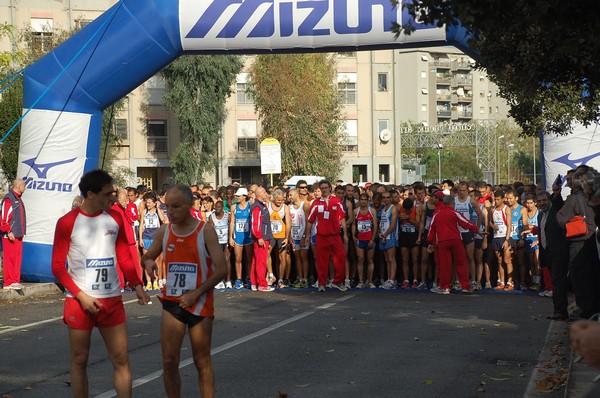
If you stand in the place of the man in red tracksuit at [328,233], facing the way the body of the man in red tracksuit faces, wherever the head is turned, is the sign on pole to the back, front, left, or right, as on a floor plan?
back

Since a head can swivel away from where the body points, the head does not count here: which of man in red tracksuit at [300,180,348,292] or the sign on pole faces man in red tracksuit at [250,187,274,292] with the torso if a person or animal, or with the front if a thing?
the sign on pole

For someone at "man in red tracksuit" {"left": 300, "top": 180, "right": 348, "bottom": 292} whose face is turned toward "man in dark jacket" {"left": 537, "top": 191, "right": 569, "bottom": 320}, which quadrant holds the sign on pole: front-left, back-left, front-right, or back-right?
back-left

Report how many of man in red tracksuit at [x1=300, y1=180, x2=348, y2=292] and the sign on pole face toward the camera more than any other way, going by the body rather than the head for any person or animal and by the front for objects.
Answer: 2

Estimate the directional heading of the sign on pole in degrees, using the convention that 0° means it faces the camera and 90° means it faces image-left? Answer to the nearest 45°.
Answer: approximately 0°
